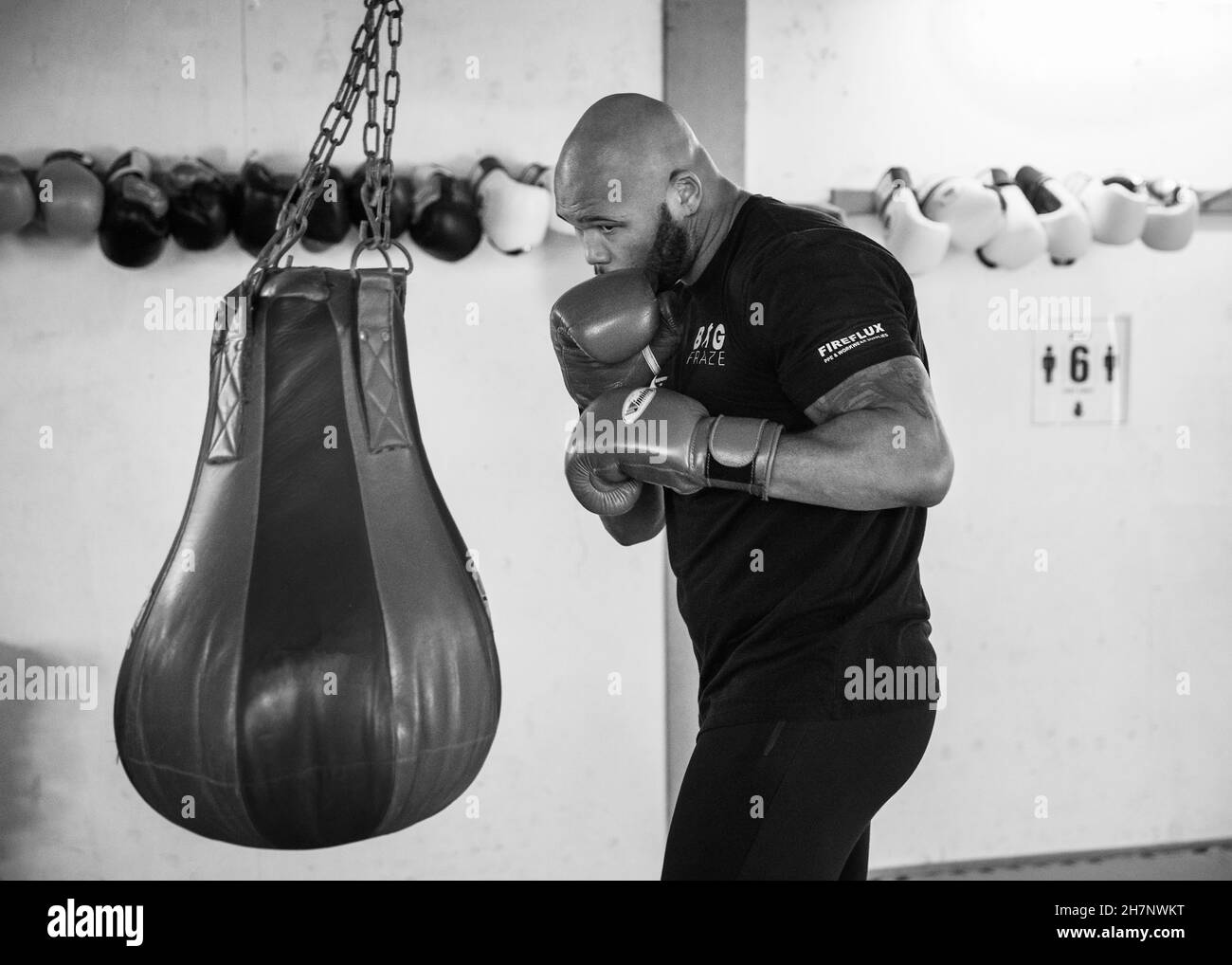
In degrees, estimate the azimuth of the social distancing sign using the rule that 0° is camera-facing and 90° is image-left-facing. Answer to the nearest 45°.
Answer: approximately 0°

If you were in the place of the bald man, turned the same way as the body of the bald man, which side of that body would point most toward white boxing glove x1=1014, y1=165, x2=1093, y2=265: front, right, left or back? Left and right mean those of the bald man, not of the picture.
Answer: right

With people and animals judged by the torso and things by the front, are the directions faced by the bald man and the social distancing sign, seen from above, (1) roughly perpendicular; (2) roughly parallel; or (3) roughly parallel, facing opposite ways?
roughly perpendicular

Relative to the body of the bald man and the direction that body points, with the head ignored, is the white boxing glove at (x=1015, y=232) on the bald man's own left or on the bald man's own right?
on the bald man's own right

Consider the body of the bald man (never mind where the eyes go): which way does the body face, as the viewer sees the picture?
to the viewer's left

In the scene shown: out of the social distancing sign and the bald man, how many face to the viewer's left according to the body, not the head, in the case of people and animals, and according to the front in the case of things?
1

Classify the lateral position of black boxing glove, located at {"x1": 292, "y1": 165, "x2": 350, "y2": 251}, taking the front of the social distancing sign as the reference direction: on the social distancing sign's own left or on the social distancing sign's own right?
on the social distancing sign's own right

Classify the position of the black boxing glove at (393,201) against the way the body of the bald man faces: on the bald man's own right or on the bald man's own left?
on the bald man's own right
